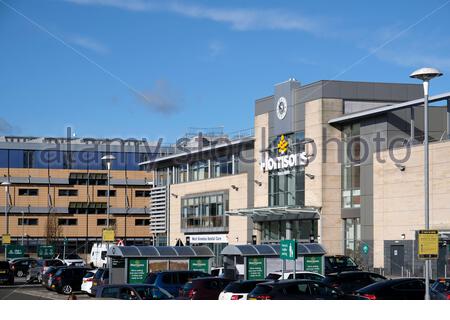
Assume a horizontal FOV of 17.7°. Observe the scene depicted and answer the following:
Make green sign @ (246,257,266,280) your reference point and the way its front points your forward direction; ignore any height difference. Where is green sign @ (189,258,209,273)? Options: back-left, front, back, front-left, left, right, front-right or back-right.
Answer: back-right

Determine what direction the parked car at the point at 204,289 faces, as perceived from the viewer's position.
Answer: facing away from the viewer and to the right of the viewer

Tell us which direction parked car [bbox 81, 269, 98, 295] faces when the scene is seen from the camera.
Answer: facing away from the viewer and to the right of the viewer

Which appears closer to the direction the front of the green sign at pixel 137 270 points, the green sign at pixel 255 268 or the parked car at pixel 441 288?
the parked car

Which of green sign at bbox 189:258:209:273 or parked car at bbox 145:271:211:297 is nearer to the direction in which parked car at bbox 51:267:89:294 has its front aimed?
the green sign

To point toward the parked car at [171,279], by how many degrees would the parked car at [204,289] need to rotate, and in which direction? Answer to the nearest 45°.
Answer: approximately 45° to its left
